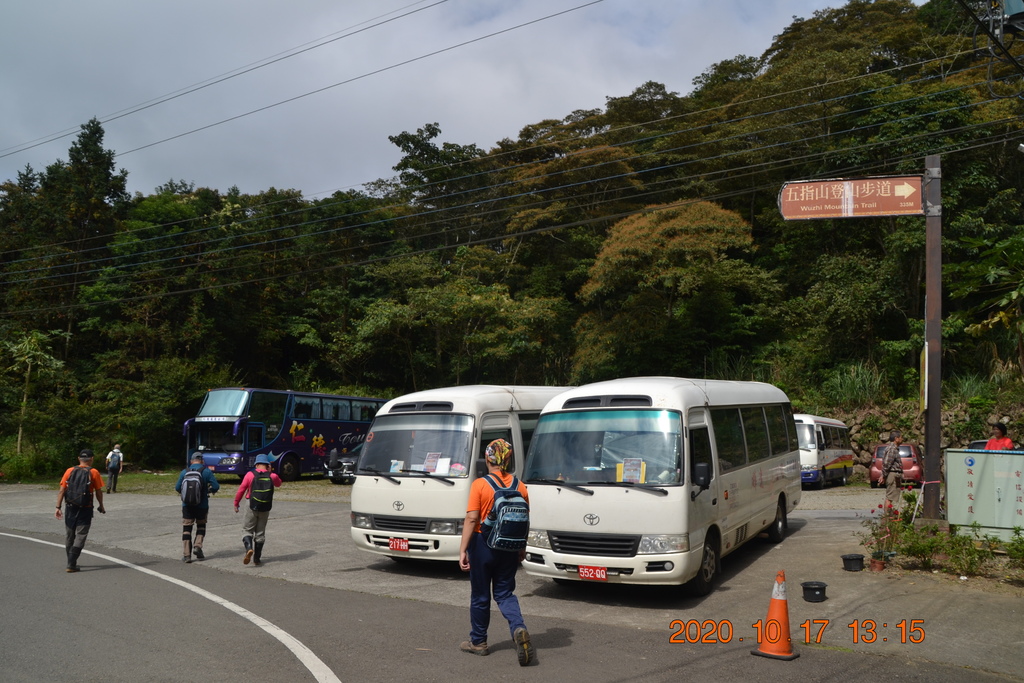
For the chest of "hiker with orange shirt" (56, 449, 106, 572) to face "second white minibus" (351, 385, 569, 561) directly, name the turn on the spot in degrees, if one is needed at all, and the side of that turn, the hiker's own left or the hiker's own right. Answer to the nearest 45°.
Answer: approximately 135° to the hiker's own right

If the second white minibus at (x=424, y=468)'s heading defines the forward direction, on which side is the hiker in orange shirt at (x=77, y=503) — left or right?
on its right

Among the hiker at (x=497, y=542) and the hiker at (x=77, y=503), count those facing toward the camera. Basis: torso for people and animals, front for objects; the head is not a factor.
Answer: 0

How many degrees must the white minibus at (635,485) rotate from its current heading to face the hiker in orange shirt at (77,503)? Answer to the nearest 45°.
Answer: approximately 45° to its right

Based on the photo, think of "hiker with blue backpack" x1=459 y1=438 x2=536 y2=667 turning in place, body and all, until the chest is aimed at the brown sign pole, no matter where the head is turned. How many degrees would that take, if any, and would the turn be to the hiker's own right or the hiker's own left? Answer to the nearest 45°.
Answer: approximately 90° to the hiker's own right

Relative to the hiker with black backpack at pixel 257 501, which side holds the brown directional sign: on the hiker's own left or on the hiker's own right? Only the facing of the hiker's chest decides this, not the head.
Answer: on the hiker's own right

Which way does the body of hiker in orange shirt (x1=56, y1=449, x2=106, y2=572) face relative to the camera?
away from the camera

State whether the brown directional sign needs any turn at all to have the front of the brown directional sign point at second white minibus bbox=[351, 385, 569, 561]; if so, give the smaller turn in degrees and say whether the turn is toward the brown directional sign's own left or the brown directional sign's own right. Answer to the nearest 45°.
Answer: approximately 90° to the brown directional sign's own right

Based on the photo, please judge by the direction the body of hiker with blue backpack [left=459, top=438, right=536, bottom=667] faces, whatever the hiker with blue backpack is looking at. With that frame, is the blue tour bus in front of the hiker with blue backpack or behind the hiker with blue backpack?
in front
